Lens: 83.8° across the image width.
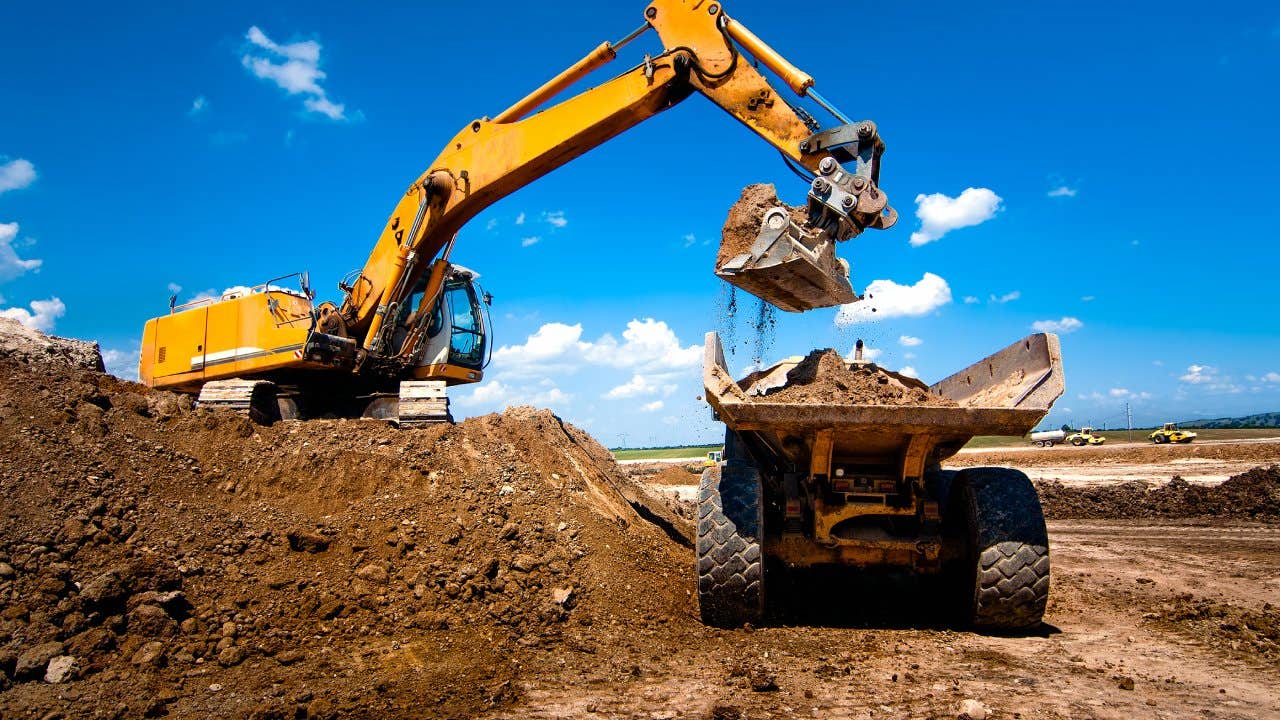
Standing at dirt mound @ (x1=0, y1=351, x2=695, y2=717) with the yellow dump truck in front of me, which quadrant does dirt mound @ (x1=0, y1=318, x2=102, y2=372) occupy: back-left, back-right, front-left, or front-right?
back-left

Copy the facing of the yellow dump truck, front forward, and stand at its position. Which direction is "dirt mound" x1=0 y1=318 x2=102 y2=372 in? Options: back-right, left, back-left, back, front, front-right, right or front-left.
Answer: left

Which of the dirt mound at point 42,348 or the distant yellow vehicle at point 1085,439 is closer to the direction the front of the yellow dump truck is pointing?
the distant yellow vehicle

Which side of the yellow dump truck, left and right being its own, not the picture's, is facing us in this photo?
back

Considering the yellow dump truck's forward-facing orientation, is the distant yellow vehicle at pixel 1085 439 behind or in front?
in front

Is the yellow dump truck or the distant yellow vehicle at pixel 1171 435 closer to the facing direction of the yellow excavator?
the yellow dump truck

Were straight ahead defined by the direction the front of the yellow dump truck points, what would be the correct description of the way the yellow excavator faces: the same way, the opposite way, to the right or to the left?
to the right

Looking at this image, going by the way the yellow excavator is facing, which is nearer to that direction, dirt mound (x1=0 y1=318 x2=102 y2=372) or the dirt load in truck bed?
the dirt load in truck bed

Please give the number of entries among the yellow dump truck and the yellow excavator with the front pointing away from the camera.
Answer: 1

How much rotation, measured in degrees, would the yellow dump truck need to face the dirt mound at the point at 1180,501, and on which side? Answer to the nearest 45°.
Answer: approximately 45° to its right

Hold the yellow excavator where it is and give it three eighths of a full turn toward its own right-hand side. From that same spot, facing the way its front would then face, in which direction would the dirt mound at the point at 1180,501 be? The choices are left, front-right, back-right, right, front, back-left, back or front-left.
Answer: back

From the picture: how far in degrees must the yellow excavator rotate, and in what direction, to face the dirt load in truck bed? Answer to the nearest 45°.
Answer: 0° — it already faces it

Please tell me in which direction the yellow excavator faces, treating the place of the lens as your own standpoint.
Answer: facing the viewer and to the right of the viewer

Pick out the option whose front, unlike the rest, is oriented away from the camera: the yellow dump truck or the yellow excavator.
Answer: the yellow dump truck

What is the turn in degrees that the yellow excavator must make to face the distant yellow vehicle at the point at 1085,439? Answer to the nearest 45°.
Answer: approximately 90° to its left

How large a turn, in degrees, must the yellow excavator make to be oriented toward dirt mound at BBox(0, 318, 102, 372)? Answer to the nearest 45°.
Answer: approximately 135° to its right
